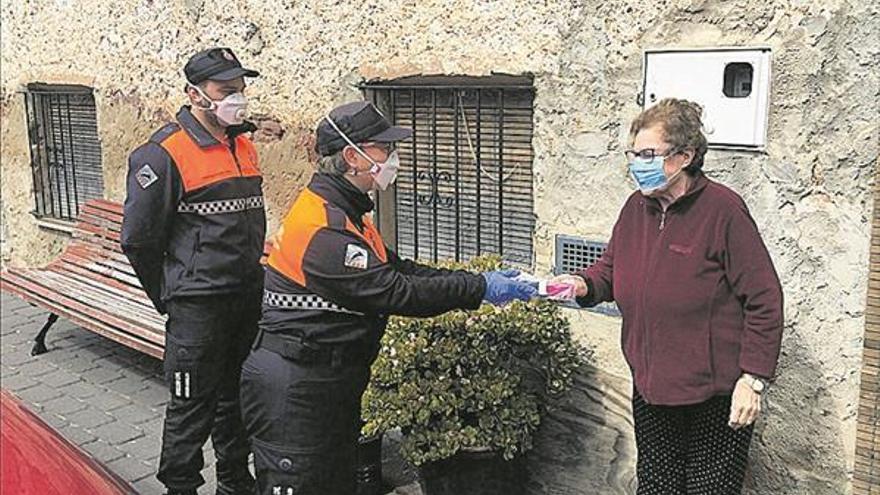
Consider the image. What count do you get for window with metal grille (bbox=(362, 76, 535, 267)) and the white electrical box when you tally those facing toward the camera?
2

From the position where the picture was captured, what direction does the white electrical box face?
facing the viewer

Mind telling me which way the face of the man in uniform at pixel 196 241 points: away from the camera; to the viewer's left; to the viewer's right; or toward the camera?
to the viewer's right

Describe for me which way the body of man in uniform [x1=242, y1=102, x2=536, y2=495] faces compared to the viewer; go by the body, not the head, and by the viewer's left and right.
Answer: facing to the right of the viewer

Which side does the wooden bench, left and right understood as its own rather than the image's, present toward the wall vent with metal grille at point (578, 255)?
left

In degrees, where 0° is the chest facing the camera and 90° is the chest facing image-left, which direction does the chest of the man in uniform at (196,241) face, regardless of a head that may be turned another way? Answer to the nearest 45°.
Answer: approximately 315°

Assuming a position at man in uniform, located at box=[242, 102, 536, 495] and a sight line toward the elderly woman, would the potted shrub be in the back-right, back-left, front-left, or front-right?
front-left

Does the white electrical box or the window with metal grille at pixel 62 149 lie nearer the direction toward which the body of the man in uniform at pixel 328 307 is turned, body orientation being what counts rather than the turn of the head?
the white electrical box

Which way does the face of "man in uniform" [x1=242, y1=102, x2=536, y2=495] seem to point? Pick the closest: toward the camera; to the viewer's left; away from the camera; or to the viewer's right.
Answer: to the viewer's right

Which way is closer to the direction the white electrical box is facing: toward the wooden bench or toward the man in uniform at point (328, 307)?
the man in uniform

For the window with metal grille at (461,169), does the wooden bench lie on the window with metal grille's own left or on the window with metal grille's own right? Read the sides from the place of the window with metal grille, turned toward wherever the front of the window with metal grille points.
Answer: on the window with metal grille's own right

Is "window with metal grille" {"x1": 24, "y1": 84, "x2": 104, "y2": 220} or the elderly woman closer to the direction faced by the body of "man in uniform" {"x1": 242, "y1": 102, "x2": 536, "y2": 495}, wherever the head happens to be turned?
the elderly woman

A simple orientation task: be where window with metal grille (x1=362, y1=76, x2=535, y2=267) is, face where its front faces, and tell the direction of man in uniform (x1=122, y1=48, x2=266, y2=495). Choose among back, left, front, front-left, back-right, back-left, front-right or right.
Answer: front-right
